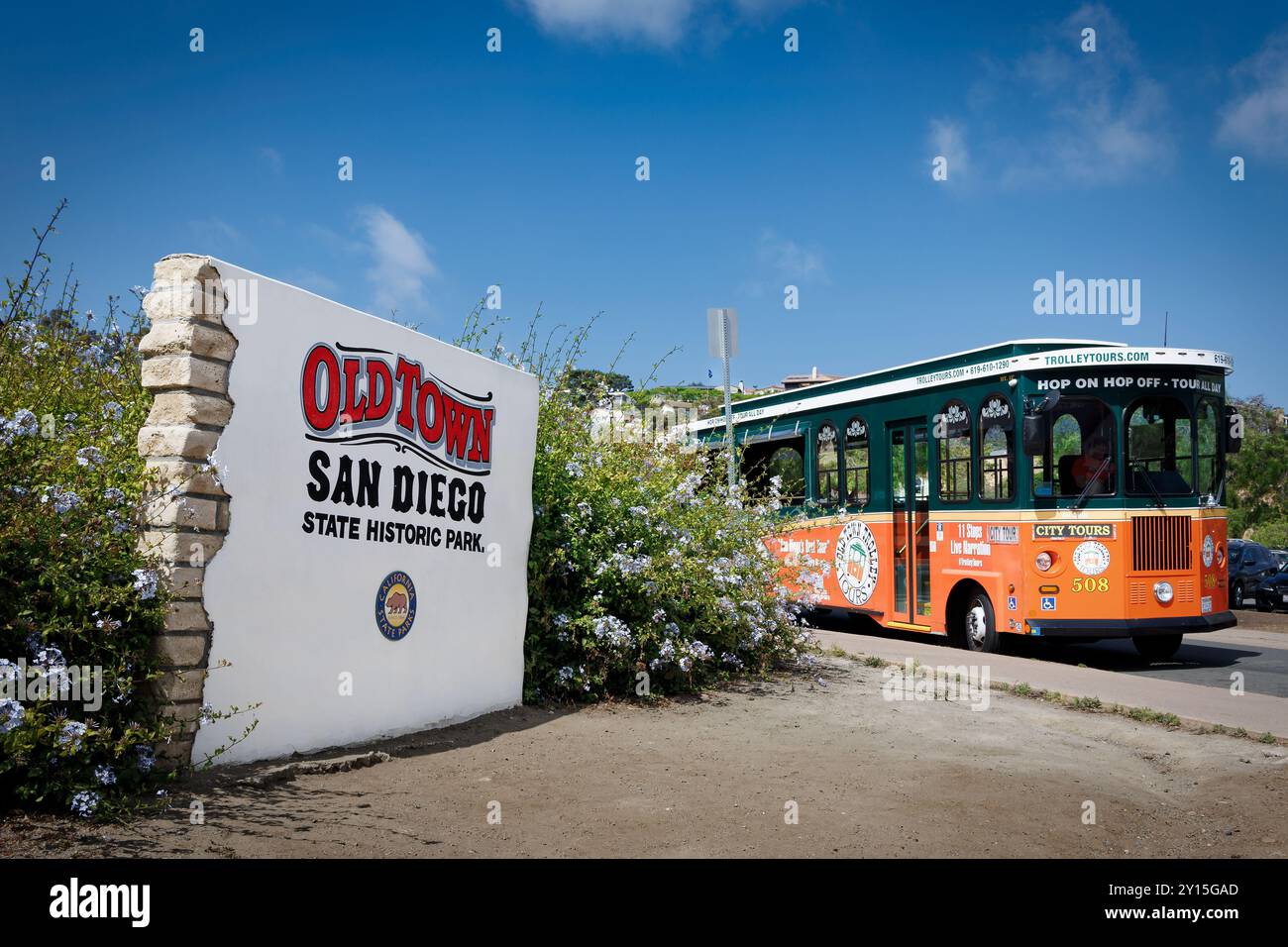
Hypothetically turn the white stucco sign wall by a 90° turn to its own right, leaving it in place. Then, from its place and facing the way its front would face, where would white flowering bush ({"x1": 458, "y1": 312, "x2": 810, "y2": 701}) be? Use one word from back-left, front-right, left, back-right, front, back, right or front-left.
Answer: back

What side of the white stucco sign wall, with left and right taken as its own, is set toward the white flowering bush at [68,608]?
right

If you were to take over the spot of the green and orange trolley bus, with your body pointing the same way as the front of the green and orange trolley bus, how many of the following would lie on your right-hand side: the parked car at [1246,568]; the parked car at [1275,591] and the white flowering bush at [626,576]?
1

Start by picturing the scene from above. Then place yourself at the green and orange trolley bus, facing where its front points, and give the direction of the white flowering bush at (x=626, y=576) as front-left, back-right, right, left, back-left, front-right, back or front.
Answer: right

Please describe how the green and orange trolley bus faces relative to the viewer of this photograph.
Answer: facing the viewer and to the right of the viewer

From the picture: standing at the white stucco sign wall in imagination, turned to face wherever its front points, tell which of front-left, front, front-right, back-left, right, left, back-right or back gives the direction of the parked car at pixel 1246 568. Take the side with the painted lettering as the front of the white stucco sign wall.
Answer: left

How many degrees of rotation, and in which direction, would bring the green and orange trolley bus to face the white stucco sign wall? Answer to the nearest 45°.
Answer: approximately 90° to its right

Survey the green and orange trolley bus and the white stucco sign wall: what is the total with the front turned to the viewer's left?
0

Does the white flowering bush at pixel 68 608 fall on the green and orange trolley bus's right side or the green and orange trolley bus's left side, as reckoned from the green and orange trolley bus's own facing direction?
on its right
